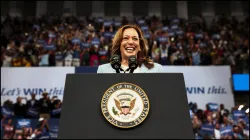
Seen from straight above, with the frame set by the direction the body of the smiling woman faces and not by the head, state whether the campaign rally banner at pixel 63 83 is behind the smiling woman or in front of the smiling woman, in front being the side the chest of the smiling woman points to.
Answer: behind

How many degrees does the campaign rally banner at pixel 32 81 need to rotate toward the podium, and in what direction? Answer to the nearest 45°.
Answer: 0° — it already faces it

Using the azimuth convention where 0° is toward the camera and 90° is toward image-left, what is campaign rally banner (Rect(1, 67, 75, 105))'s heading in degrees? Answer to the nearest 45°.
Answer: approximately 0°

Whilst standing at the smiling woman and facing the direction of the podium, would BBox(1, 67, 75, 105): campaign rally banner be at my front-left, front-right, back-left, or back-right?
back-right

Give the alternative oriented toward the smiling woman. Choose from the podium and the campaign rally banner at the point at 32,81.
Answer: the campaign rally banner
